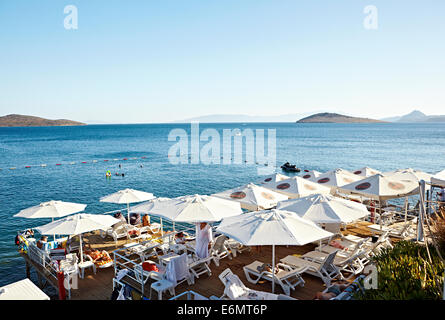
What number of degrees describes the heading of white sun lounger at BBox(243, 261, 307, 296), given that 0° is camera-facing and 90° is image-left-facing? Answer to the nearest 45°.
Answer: approximately 135°

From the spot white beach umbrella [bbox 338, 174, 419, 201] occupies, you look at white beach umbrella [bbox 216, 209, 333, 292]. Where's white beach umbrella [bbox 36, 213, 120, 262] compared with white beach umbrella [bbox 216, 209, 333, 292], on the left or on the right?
right
